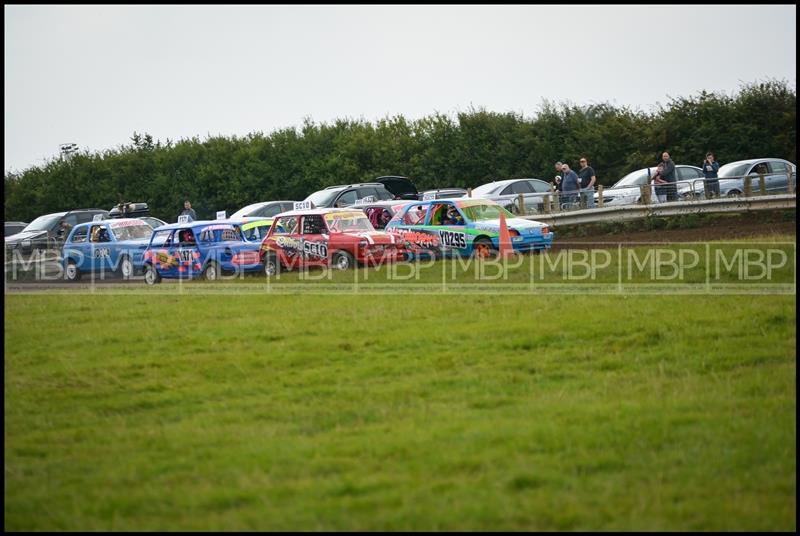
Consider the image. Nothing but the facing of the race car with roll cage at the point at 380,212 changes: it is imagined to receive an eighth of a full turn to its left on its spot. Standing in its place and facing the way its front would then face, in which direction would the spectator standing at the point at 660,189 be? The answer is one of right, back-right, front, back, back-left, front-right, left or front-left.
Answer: front

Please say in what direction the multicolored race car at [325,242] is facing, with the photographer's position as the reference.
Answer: facing the viewer and to the right of the viewer

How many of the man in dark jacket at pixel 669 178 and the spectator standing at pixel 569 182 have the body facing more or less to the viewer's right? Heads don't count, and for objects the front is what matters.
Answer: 0

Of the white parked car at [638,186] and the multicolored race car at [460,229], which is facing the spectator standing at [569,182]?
the white parked car

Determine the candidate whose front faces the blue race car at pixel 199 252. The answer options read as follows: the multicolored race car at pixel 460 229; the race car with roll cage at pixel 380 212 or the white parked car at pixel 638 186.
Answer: the white parked car

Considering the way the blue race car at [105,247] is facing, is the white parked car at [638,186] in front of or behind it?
in front

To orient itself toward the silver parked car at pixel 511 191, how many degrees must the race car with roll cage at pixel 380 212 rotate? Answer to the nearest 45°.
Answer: approximately 90° to its left

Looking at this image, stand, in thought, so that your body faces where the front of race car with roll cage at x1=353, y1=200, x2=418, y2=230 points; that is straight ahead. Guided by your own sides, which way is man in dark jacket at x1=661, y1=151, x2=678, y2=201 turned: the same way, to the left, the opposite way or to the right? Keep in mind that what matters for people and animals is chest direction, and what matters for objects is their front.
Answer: to the right

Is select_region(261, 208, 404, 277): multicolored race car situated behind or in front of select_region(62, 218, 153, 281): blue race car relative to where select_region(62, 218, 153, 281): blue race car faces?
in front

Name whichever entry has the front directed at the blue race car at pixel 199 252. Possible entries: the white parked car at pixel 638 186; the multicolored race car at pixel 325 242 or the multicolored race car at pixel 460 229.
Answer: the white parked car

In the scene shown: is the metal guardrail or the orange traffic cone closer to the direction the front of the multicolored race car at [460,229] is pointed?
the orange traffic cone
